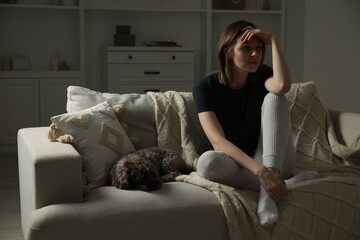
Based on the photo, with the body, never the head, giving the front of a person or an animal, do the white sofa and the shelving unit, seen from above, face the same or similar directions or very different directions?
same or similar directions

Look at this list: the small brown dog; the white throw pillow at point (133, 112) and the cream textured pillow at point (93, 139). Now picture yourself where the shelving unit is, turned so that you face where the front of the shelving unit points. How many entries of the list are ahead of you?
3

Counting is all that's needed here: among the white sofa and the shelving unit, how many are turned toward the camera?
2

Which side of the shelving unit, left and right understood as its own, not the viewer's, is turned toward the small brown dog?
front

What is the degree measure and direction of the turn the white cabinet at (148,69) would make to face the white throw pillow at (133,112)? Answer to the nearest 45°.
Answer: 0° — it already faces it

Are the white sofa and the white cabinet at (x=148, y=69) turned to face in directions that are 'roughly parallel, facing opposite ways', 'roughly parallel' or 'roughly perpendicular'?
roughly parallel

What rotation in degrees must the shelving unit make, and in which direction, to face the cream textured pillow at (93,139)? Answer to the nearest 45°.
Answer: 0° — it already faces it

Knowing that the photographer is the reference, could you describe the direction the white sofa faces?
facing the viewer

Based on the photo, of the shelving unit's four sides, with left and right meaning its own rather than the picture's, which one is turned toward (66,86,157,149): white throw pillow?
front

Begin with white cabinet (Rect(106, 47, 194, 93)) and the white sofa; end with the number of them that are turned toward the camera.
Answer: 2

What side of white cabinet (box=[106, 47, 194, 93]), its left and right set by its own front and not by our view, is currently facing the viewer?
front

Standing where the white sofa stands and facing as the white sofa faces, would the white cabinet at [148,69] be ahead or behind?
behind
